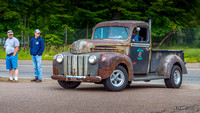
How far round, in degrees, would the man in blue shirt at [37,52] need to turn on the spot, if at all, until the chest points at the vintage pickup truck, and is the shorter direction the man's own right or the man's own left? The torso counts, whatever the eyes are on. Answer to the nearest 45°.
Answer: approximately 90° to the man's own left

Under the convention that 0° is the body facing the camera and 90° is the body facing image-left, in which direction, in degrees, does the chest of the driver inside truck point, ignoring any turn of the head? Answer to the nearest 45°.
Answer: approximately 45°

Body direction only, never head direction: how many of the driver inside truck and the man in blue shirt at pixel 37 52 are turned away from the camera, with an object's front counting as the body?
0

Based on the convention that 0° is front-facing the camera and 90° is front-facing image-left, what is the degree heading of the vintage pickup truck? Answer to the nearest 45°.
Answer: approximately 45°

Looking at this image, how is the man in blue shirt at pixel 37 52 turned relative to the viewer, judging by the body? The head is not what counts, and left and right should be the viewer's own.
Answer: facing the viewer and to the left of the viewer

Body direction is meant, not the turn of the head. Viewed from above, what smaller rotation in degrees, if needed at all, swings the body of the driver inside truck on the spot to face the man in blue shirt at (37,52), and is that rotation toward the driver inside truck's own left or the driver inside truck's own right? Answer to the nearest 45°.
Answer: approximately 45° to the driver inside truck's own right

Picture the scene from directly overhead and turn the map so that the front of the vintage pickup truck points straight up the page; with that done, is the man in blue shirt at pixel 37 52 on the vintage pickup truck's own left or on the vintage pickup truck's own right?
on the vintage pickup truck's own right
